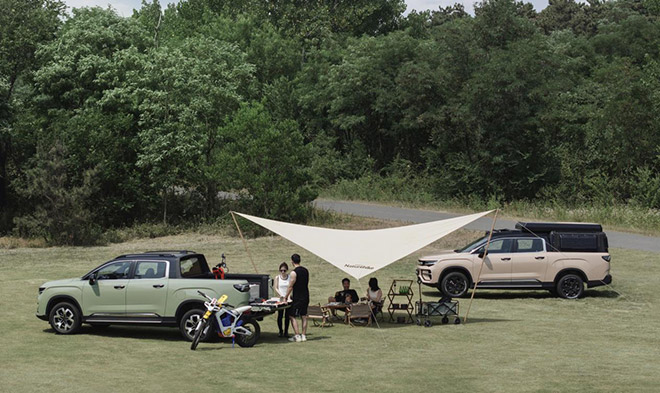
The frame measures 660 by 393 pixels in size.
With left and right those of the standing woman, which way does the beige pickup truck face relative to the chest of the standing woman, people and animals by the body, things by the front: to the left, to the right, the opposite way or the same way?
to the right

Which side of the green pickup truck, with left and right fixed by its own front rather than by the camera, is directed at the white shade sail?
back

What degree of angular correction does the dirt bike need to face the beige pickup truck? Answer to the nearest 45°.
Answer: approximately 180°

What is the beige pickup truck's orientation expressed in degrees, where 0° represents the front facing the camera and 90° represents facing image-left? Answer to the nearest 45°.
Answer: approximately 90°

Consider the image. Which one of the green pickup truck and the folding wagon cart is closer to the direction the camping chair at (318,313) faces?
the folding wagon cart

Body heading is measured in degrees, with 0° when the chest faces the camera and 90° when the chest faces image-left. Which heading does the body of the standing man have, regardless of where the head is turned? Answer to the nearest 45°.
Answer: approximately 135°

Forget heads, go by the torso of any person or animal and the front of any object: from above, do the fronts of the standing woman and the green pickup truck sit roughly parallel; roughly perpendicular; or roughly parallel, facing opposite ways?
roughly perpendicular

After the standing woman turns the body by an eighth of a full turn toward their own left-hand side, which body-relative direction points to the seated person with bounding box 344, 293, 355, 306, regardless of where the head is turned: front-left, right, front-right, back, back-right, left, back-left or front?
left

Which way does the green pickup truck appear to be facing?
to the viewer's left

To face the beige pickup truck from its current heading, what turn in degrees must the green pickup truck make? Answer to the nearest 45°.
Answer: approximately 180°

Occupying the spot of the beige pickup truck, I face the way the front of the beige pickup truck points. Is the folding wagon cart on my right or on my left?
on my left
